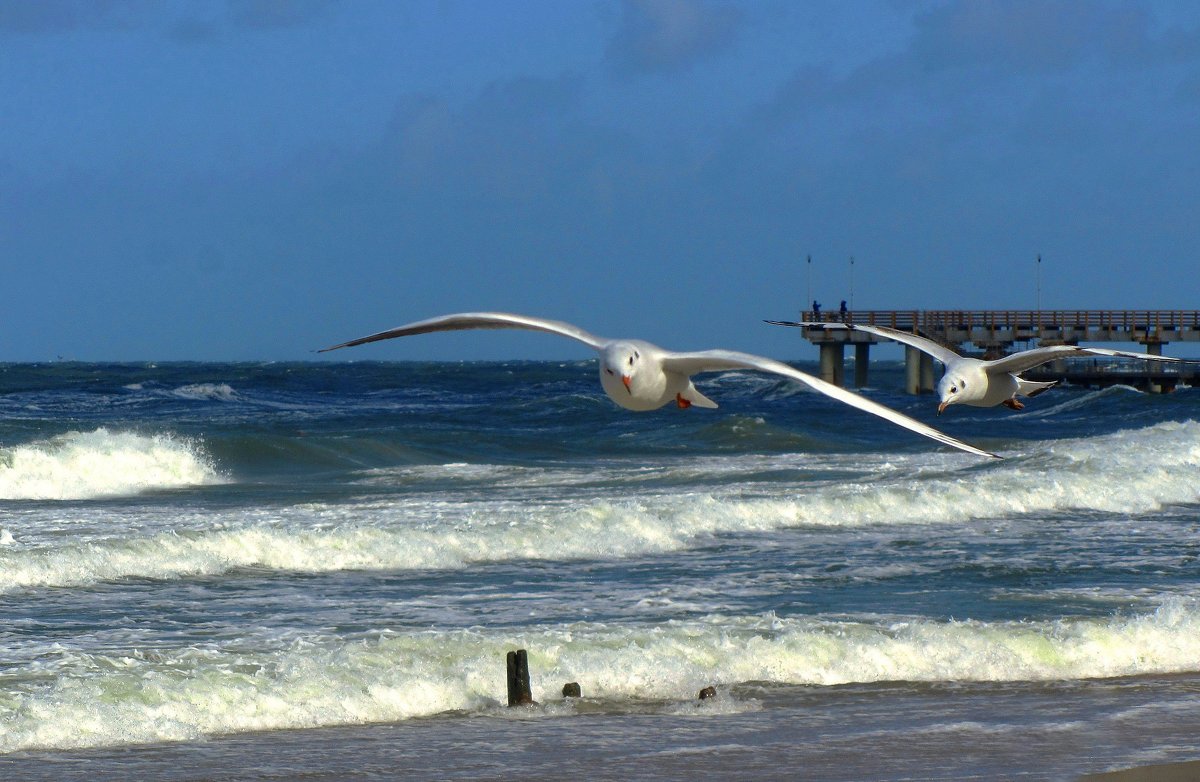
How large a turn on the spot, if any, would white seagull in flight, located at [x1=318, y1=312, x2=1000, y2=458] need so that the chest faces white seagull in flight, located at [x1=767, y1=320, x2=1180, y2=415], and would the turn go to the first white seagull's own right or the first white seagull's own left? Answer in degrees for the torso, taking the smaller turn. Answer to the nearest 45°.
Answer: approximately 180°

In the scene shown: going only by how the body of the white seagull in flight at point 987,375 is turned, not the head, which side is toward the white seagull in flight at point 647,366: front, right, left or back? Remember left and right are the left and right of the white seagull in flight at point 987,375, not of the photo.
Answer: front

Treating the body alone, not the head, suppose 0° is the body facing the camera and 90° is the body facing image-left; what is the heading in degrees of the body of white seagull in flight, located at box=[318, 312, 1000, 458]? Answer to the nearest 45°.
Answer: approximately 45°

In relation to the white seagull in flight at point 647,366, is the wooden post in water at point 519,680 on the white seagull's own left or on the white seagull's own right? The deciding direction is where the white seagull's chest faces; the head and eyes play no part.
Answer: on the white seagull's own right

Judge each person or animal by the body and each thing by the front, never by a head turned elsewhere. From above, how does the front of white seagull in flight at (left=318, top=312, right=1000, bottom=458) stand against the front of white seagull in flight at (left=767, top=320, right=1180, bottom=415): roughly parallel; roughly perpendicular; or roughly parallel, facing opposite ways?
roughly parallel

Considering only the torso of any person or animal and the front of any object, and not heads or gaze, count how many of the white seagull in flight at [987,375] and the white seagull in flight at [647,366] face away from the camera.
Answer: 0
